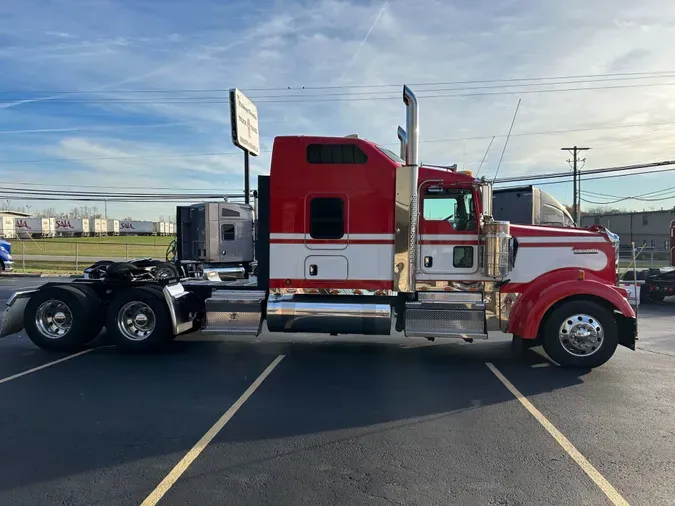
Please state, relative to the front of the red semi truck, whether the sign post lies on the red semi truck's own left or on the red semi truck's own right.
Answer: on the red semi truck's own left

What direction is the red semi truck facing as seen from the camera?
to the viewer's right
